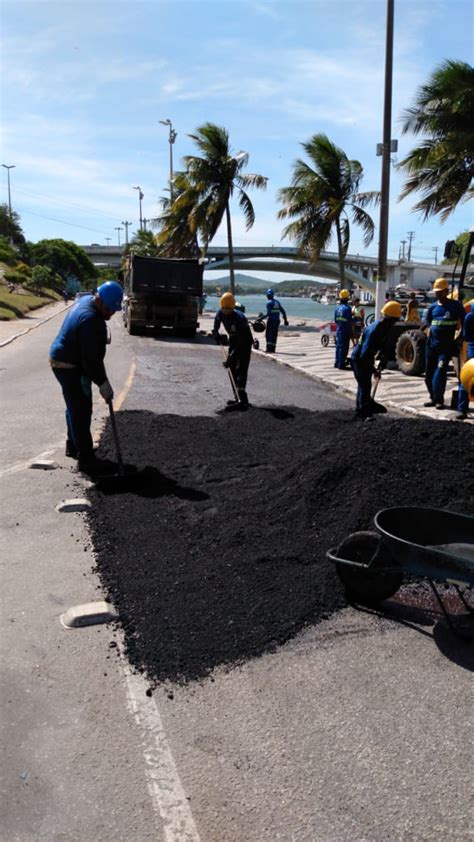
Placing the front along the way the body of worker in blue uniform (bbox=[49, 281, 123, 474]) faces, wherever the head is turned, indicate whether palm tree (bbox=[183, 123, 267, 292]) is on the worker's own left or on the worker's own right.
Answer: on the worker's own left

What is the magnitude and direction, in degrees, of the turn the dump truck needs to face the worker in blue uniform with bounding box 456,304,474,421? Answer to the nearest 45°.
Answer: approximately 180°

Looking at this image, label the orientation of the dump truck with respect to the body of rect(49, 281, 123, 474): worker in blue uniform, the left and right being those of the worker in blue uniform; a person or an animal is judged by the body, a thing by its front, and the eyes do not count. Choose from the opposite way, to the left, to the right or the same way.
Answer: to the left

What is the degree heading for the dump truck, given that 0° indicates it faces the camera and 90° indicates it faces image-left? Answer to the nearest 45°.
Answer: approximately 180°

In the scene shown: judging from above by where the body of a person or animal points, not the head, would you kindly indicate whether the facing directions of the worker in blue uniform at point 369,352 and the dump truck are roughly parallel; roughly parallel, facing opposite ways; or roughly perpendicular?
roughly perpendicular

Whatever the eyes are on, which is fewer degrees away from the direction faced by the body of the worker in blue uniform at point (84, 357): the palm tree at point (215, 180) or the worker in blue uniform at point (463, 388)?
the worker in blue uniform

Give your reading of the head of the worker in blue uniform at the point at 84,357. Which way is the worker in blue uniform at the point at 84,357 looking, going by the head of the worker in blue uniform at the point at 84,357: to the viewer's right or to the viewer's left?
to the viewer's right

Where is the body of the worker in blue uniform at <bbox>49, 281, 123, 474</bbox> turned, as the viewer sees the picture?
to the viewer's right
